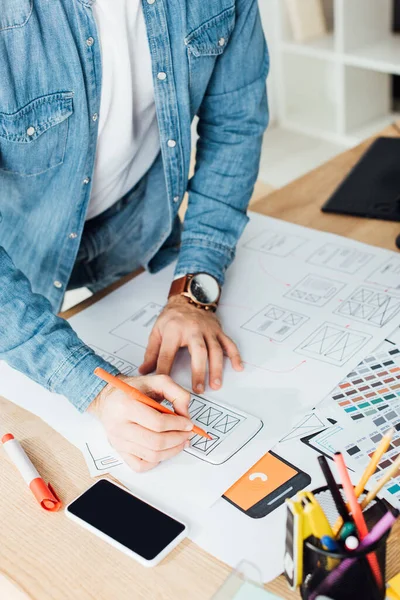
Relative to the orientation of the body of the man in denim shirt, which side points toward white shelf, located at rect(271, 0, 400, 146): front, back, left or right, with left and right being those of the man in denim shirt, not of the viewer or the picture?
left

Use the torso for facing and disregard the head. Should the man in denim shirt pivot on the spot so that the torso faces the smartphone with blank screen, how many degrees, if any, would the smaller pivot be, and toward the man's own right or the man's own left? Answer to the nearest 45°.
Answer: approximately 45° to the man's own right

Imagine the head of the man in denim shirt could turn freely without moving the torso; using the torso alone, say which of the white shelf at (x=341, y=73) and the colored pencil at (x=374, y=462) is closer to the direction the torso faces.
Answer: the colored pencil

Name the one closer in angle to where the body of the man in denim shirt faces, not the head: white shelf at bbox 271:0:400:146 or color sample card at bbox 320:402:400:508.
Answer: the color sample card

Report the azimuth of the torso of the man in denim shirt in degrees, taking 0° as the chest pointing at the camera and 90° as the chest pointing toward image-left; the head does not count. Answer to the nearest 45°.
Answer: approximately 315°
